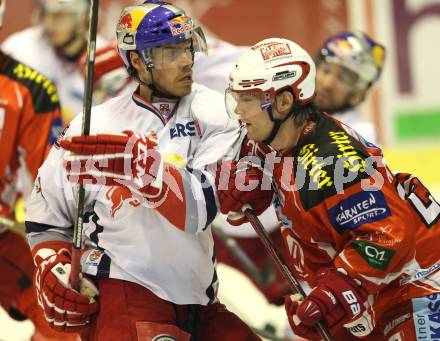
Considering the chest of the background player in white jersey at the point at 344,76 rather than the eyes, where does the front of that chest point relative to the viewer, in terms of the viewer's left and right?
facing the viewer and to the left of the viewer

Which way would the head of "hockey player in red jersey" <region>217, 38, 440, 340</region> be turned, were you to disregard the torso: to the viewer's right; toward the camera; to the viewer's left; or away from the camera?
to the viewer's left

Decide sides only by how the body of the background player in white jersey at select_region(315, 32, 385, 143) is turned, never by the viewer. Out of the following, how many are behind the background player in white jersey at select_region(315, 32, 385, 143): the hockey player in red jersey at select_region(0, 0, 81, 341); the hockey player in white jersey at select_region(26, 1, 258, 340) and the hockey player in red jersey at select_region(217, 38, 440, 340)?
0

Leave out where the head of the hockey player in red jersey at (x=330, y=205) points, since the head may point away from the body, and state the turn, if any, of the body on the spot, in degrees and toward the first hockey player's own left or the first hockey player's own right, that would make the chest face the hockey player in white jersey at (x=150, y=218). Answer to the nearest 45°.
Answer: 0° — they already face them

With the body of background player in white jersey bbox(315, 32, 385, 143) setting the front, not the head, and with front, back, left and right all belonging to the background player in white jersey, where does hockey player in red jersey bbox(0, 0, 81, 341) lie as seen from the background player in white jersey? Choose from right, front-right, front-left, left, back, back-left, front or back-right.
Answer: front

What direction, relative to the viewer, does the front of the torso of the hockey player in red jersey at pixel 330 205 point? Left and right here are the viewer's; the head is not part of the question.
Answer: facing to the left of the viewer

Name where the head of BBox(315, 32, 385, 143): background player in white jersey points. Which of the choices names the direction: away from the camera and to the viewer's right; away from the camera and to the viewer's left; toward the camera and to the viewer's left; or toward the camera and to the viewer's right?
toward the camera and to the viewer's left

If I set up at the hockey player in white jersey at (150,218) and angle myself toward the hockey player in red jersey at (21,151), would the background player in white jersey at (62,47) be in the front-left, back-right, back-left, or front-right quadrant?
front-right

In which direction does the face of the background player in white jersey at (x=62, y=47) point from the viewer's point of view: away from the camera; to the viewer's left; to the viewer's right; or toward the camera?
toward the camera

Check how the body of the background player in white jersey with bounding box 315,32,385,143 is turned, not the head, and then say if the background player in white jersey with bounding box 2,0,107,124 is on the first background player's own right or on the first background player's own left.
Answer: on the first background player's own right
